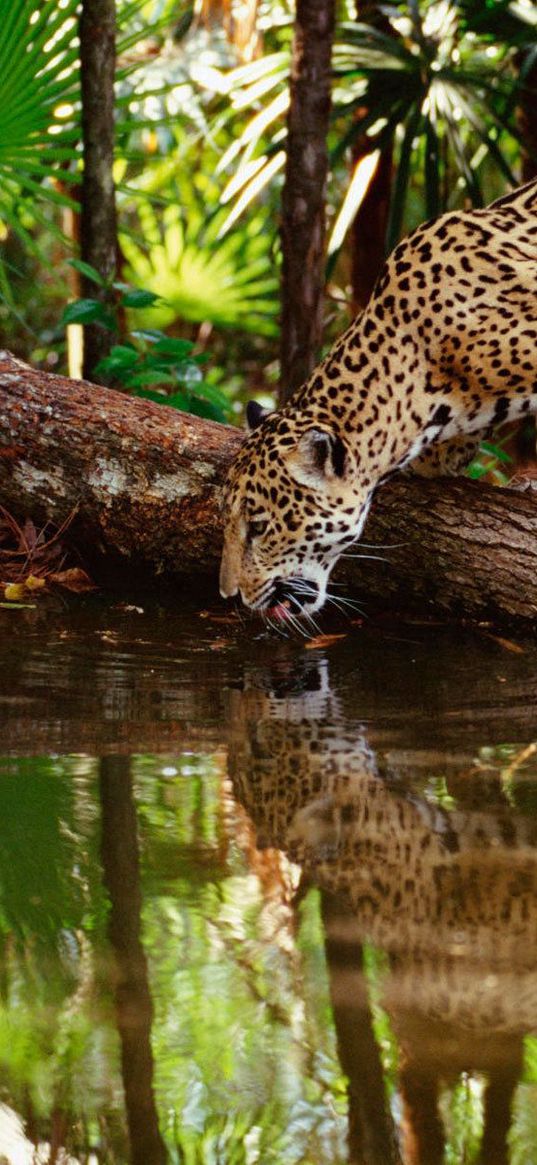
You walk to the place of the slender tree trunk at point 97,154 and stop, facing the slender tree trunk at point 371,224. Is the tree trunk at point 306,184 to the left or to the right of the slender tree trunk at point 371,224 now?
right

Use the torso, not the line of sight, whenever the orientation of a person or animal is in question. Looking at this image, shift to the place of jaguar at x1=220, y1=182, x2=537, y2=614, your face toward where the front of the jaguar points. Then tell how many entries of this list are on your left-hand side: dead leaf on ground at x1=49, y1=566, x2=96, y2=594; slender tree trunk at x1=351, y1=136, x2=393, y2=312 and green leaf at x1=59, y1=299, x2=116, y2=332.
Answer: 0

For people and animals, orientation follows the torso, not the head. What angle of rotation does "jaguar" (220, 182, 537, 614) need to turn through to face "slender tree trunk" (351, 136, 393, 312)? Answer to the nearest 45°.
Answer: approximately 90° to its right

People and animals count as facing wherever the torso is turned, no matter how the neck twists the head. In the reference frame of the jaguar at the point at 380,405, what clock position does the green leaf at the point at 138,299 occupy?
The green leaf is roughly at 2 o'clock from the jaguar.

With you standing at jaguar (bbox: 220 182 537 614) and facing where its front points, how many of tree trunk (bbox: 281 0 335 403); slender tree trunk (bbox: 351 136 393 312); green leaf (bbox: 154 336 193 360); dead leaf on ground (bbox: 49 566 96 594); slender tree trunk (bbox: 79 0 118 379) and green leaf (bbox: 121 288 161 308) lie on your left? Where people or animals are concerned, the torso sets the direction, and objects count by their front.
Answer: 0

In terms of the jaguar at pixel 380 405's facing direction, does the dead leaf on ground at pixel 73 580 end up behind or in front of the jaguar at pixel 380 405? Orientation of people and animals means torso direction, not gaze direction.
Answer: in front

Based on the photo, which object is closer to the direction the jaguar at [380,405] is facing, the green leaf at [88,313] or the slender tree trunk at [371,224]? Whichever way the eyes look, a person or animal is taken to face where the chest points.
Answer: the green leaf

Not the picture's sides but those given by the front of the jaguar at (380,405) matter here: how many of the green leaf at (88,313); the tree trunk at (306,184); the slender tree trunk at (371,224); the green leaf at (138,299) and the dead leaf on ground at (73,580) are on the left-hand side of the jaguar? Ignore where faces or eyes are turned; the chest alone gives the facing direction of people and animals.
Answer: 0

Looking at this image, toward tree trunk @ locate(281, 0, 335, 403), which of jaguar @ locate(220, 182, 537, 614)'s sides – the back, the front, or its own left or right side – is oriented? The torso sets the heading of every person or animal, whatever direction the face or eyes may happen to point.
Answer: right

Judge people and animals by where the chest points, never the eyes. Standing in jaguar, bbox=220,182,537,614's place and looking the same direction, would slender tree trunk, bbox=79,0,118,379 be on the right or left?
on its right

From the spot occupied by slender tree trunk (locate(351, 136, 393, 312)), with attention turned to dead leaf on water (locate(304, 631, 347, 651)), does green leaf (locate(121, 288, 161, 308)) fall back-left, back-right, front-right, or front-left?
front-right

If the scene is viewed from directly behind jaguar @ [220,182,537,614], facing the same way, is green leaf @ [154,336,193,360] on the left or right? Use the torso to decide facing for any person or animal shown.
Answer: on its right

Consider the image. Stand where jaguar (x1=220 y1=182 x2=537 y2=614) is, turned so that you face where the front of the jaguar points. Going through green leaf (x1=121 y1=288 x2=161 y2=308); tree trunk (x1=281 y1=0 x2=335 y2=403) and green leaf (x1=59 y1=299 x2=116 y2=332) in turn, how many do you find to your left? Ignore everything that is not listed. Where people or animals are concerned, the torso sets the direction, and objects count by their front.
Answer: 0

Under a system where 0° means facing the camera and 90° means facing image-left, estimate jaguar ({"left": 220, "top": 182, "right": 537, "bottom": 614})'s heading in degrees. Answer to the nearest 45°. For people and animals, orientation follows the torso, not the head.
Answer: approximately 90°
